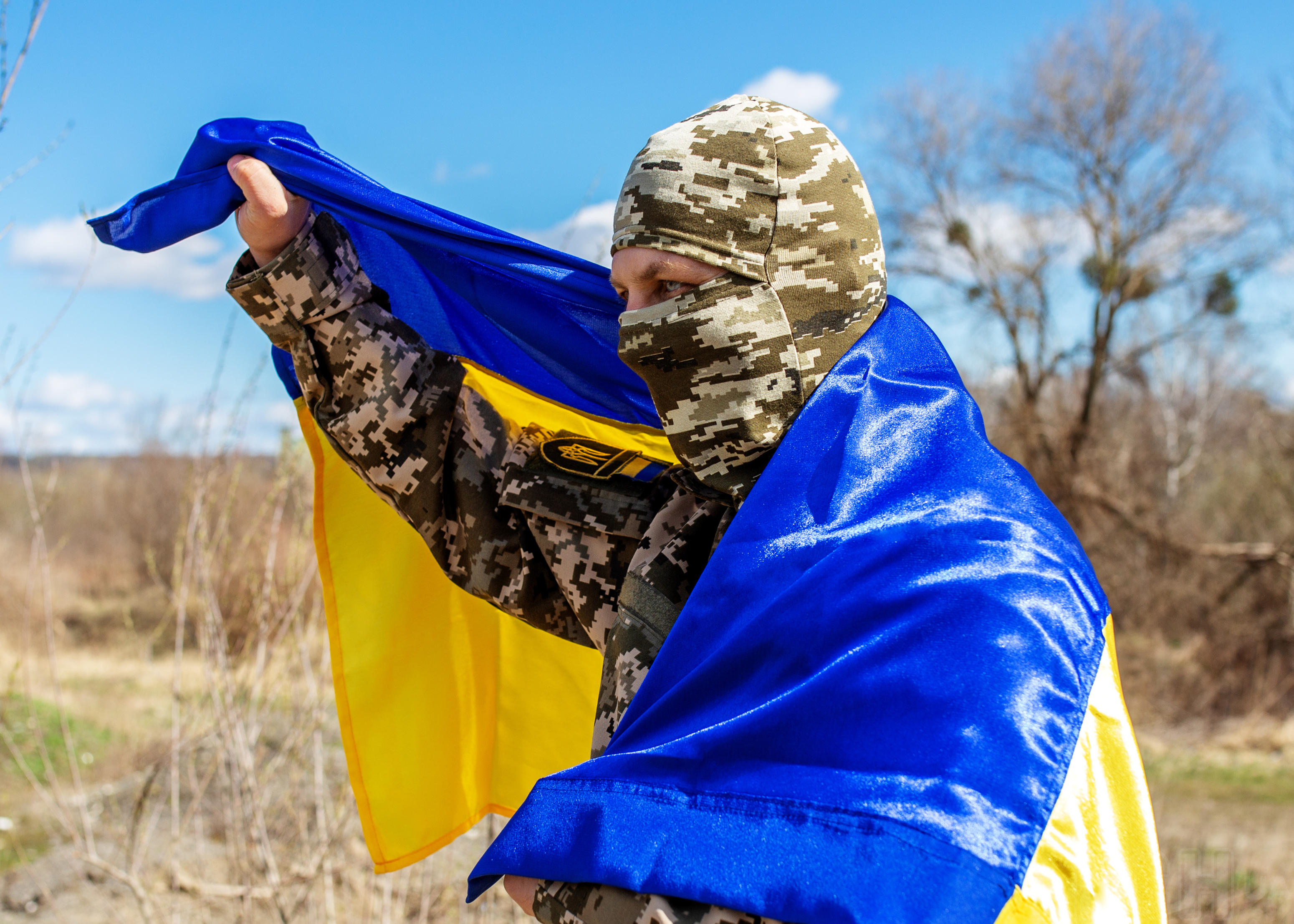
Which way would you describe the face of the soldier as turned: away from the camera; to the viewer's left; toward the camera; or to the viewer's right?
to the viewer's left

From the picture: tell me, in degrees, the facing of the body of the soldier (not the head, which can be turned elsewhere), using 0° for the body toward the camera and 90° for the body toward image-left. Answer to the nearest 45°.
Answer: approximately 90°
